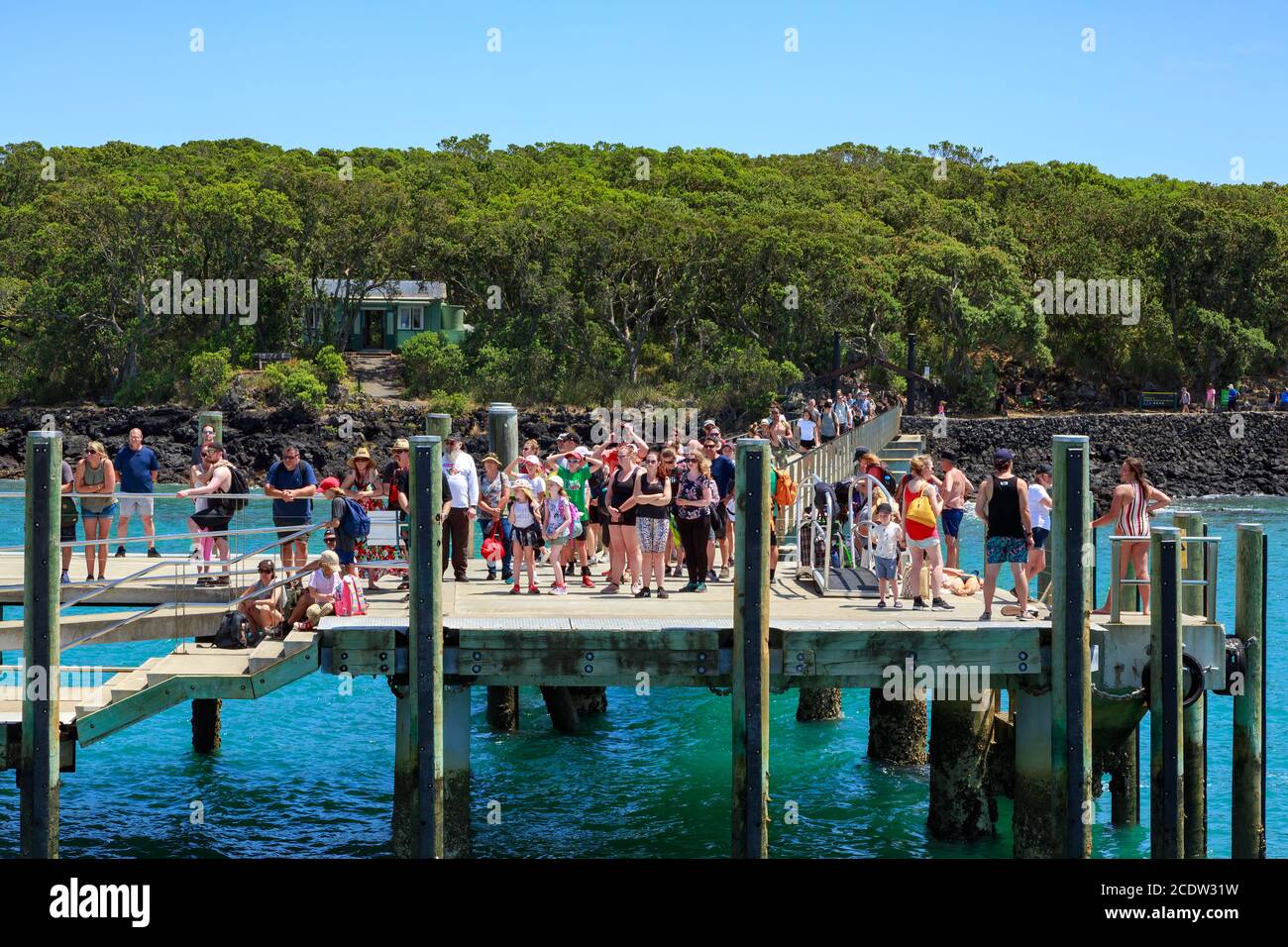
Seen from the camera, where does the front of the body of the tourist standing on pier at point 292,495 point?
toward the camera

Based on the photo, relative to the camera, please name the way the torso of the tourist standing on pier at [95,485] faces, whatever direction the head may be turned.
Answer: toward the camera

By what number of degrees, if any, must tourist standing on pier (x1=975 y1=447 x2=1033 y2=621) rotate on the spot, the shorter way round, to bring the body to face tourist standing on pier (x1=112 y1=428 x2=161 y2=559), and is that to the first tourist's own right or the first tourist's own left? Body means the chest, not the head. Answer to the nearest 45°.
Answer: approximately 90° to the first tourist's own left

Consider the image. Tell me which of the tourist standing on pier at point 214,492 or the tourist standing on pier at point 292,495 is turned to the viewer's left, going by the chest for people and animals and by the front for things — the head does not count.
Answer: the tourist standing on pier at point 214,492

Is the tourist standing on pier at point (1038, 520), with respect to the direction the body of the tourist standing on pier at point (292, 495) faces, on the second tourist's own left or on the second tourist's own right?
on the second tourist's own left

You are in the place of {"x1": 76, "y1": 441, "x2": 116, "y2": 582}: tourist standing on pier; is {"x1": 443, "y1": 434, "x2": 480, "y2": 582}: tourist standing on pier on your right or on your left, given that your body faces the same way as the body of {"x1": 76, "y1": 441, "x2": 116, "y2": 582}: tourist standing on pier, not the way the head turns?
on your left

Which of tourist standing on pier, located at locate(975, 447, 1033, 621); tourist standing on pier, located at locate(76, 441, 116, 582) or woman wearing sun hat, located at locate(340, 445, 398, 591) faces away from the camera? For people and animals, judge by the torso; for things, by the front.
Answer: tourist standing on pier, located at locate(975, 447, 1033, 621)

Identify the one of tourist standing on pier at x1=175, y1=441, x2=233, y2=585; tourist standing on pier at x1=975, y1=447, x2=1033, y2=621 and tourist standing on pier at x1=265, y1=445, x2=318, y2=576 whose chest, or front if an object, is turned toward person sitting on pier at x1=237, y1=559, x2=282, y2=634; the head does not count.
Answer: tourist standing on pier at x1=265, y1=445, x2=318, y2=576

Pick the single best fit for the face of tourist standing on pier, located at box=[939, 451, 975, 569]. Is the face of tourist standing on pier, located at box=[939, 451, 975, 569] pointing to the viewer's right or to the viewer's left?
to the viewer's left

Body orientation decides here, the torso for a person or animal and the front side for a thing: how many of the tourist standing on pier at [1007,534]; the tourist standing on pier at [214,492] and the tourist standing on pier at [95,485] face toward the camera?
1

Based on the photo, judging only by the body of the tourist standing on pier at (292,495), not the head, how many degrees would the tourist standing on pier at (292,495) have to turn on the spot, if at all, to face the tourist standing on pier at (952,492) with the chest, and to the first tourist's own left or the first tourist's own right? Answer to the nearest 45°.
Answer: approximately 90° to the first tourist's own left
